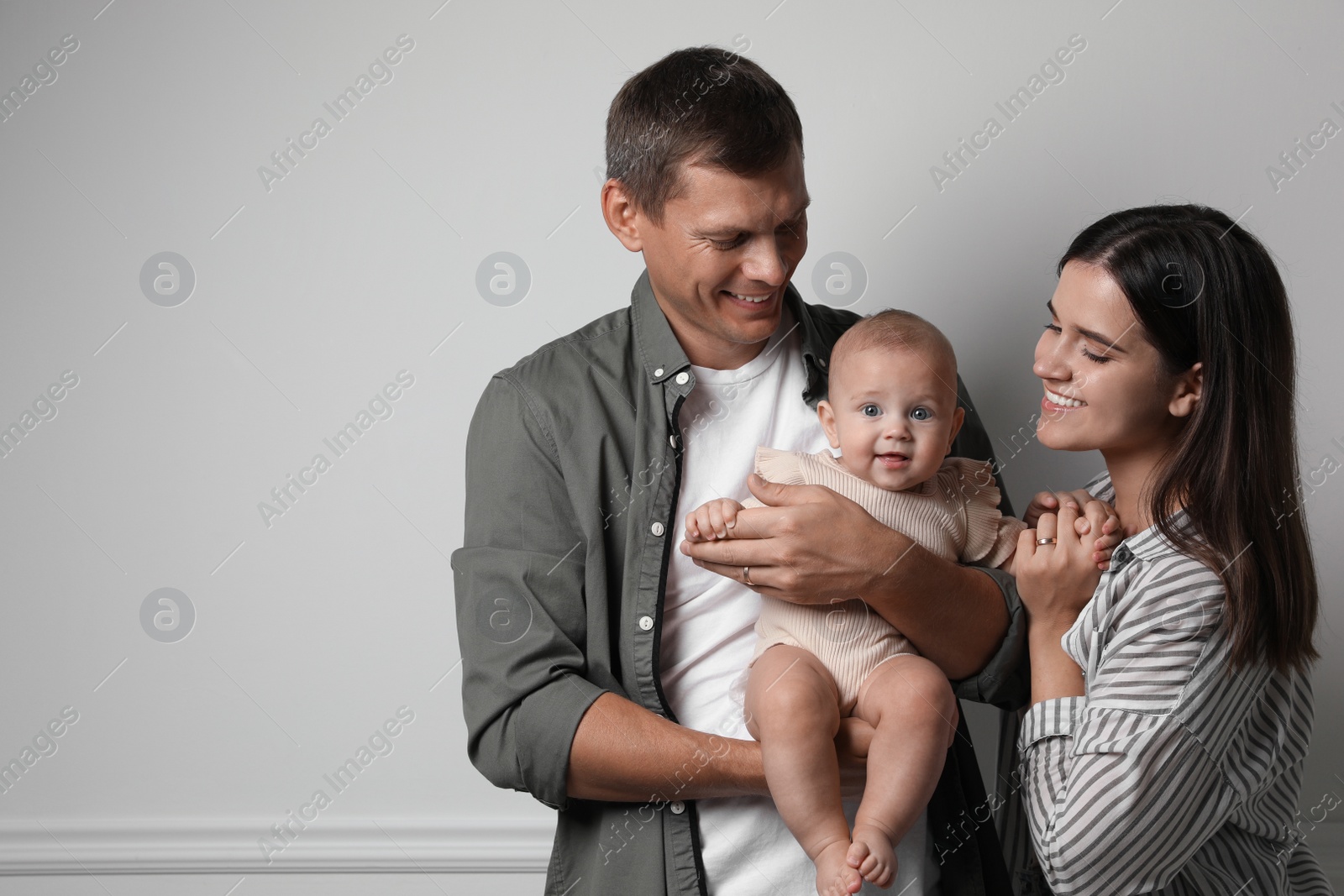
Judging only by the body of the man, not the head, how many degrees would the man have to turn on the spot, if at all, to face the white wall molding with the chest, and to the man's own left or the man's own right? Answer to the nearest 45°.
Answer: approximately 180°

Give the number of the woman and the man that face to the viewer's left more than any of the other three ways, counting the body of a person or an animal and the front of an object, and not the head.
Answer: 1

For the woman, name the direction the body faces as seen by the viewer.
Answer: to the viewer's left

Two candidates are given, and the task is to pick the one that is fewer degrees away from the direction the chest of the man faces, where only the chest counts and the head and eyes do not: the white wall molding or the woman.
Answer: the woman

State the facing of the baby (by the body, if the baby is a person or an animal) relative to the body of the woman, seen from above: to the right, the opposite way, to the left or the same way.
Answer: to the left

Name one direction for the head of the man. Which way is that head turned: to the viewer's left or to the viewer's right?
to the viewer's right
